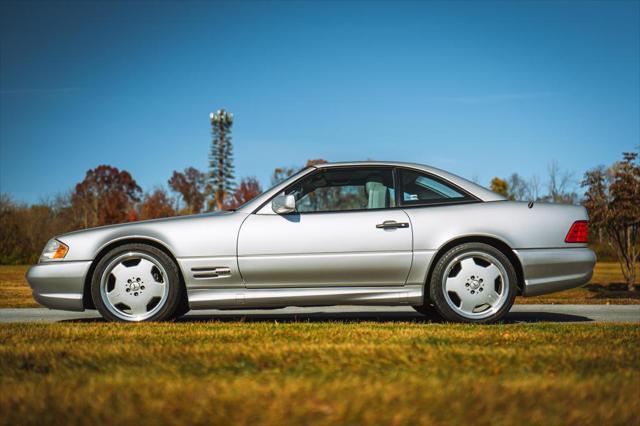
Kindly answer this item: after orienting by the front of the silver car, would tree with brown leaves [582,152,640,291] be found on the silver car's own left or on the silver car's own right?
on the silver car's own right

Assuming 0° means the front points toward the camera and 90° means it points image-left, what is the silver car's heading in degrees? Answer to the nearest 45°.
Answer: approximately 90°
